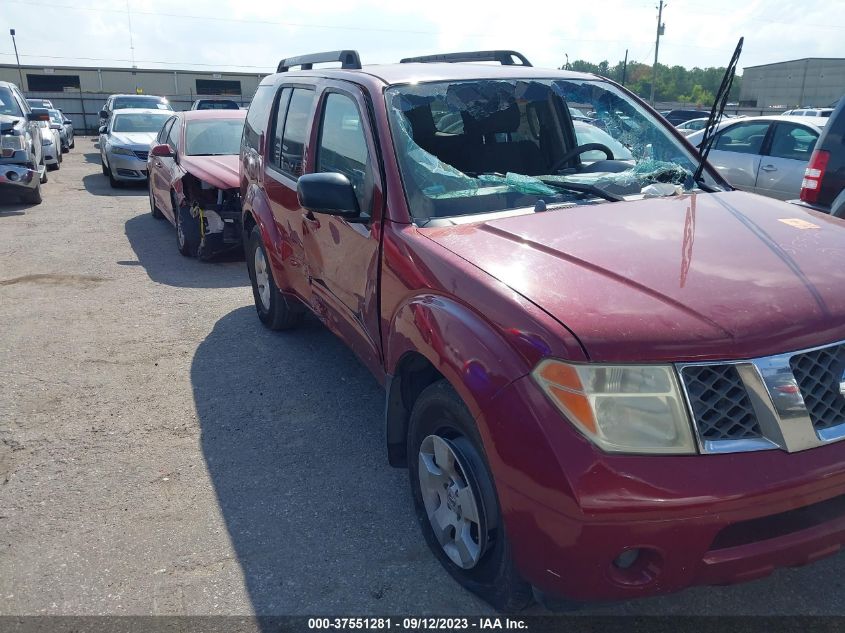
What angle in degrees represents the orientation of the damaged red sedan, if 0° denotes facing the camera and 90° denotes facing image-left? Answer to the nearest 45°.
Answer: approximately 315°

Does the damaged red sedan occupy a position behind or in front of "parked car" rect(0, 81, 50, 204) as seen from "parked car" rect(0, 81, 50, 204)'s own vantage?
in front

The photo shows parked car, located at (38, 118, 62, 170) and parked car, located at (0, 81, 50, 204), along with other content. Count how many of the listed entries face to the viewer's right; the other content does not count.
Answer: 0

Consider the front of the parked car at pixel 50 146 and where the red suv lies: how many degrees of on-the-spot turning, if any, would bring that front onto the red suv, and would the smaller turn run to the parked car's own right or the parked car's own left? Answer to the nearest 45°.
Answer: approximately 45° to the parked car's own left

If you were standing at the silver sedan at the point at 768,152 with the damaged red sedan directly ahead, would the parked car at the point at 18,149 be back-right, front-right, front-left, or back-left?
front-right

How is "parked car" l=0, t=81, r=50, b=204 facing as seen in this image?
toward the camera

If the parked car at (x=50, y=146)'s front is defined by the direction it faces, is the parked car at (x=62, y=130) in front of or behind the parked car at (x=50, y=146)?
behind

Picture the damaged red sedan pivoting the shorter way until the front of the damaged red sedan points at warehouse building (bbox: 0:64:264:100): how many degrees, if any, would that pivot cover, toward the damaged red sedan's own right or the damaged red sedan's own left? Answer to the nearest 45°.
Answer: approximately 135° to the damaged red sedan's own left

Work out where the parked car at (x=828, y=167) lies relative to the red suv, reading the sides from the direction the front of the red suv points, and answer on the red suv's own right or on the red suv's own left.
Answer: on the red suv's own left

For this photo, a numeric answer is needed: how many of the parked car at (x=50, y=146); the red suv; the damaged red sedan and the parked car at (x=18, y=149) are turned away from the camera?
0

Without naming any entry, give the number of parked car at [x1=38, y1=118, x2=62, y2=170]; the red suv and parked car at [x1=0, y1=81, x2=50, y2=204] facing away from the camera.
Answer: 0

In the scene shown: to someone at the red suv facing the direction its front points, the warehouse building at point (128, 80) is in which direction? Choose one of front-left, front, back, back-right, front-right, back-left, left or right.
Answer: back

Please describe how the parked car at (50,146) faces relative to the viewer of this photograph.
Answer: facing the viewer and to the left of the viewer

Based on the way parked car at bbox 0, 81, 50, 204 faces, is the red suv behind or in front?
in front

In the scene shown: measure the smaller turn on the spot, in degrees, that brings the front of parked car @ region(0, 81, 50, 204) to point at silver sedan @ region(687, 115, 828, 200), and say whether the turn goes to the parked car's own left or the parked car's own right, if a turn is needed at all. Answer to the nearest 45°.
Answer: approximately 45° to the parked car's own left

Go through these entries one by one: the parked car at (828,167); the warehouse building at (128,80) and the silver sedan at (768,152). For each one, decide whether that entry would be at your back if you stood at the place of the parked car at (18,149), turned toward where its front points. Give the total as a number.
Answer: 1
